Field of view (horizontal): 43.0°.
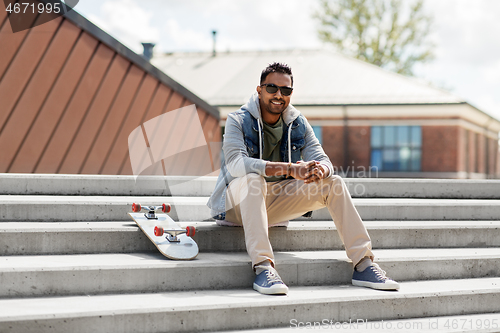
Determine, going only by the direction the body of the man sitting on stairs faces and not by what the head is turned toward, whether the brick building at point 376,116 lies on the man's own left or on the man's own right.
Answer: on the man's own left

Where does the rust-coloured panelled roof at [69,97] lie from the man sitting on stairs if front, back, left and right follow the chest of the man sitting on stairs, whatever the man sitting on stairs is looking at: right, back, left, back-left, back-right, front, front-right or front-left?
back

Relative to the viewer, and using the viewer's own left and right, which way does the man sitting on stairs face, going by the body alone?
facing the viewer and to the right of the viewer
